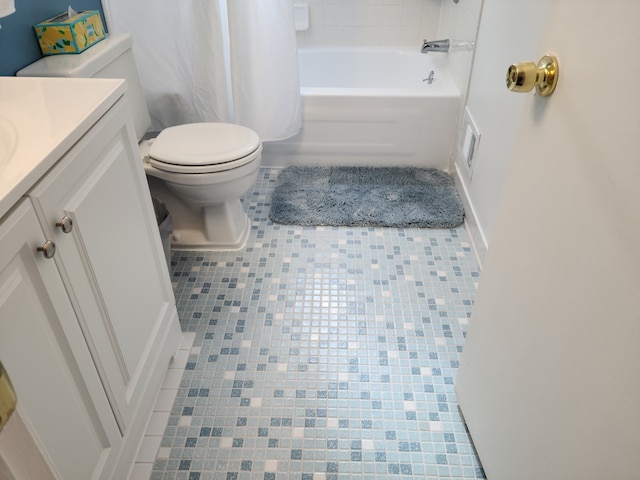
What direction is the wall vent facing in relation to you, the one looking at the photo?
facing to the left of the viewer

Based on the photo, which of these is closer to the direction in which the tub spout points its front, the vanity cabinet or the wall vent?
the vanity cabinet

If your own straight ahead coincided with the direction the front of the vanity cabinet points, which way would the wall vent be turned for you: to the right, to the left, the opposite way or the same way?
the opposite way

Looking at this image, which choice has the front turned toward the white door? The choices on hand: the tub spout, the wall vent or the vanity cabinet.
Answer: the vanity cabinet

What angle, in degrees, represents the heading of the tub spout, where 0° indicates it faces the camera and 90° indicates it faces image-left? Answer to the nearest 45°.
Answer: approximately 90°

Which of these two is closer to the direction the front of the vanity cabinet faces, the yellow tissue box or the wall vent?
the wall vent

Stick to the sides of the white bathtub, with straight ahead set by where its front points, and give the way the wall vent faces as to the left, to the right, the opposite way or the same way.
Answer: to the right

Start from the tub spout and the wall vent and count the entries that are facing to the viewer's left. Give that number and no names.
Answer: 2

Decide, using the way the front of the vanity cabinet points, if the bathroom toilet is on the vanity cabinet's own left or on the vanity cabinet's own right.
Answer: on the vanity cabinet's own left
